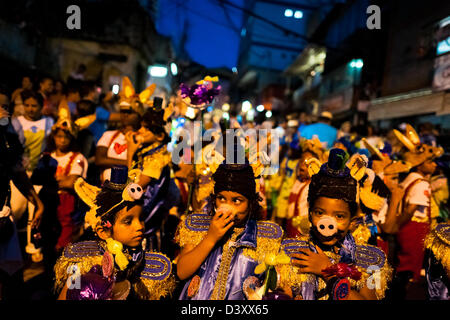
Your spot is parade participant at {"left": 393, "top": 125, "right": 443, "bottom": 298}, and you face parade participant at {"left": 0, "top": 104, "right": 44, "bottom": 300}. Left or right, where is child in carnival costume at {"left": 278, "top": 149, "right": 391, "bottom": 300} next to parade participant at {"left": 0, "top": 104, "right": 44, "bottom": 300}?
left

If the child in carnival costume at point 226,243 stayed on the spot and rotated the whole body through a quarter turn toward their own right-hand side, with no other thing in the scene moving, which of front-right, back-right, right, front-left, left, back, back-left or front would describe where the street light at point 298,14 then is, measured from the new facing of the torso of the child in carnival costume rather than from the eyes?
right

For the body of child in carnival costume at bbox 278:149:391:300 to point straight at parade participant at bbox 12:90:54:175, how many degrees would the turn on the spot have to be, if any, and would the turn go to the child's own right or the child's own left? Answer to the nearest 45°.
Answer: approximately 90° to the child's own right

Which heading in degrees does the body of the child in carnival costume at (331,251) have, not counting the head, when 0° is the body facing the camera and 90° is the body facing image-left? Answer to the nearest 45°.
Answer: approximately 0°

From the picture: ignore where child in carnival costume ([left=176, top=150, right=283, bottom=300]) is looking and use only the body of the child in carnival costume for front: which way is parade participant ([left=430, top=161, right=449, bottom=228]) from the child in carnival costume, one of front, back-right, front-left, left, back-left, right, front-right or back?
back-left
